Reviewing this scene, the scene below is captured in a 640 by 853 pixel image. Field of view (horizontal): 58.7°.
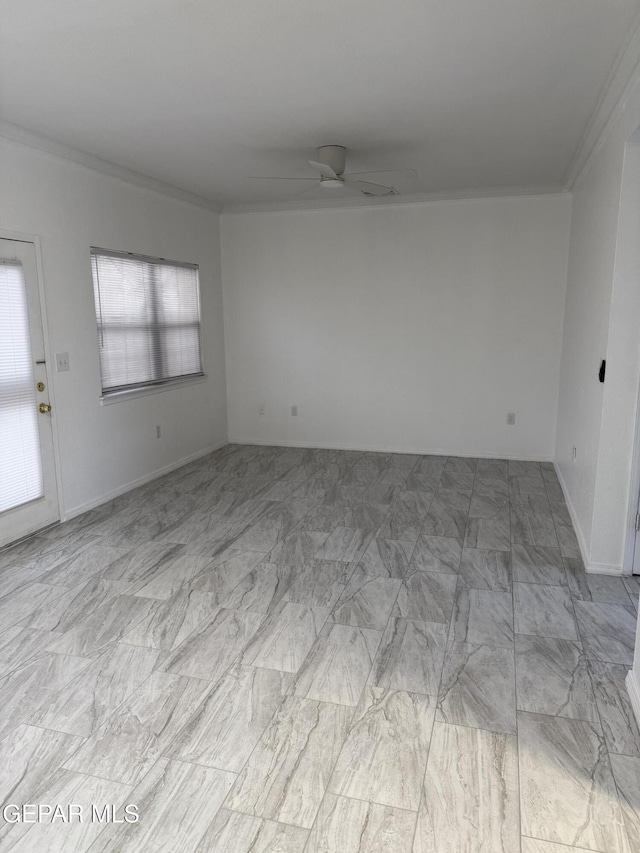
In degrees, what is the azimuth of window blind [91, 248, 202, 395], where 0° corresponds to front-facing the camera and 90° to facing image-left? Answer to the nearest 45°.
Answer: approximately 315°

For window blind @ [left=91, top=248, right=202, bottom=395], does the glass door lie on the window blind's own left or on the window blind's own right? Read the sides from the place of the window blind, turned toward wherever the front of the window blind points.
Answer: on the window blind's own right
